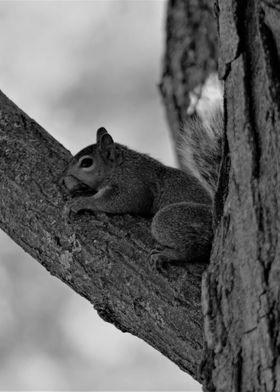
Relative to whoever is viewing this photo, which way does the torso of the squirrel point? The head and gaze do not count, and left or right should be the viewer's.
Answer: facing to the left of the viewer
